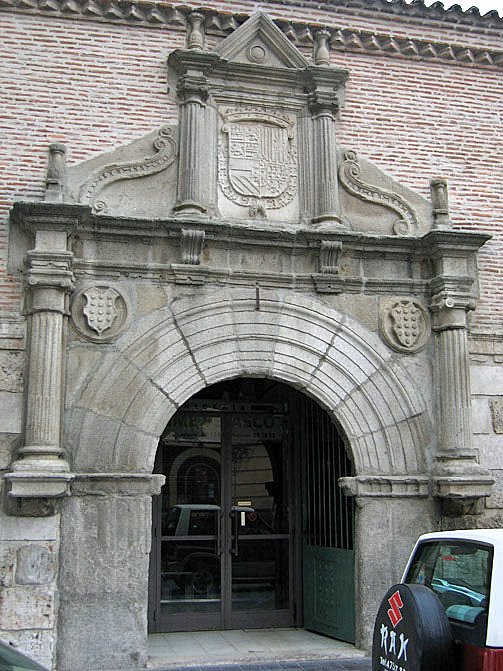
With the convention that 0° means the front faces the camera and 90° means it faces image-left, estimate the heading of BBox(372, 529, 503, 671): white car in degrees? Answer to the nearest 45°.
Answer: approximately 225°

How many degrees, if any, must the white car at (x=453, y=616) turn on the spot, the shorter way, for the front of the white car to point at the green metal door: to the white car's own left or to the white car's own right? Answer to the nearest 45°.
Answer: approximately 45° to the white car's own left

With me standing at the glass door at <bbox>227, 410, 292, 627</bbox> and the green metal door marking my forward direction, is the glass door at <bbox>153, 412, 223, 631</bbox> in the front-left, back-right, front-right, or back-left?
back-right

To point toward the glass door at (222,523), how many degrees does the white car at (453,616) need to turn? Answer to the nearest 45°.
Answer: approximately 90° to its left

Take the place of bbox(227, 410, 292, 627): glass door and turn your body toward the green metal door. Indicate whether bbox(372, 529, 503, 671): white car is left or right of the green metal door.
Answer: right

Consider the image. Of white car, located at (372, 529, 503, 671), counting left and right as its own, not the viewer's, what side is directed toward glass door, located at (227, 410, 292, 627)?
left
